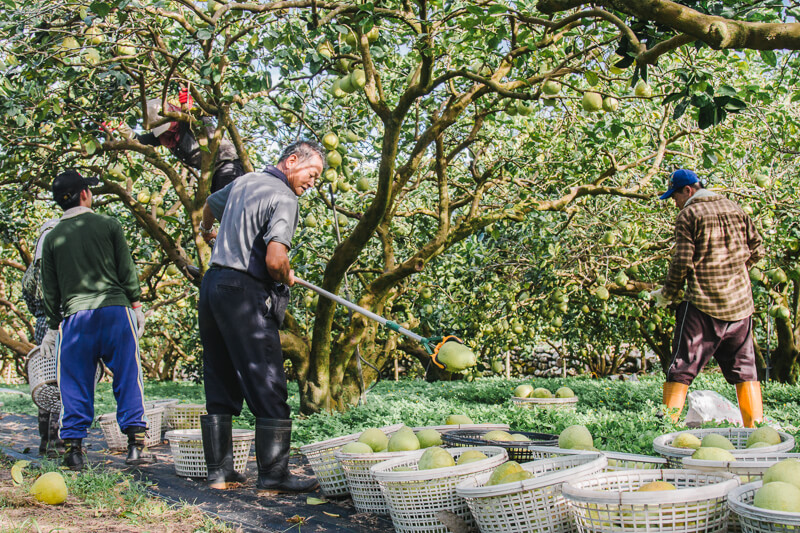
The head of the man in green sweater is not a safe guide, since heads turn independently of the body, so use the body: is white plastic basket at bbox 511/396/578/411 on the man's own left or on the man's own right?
on the man's own right

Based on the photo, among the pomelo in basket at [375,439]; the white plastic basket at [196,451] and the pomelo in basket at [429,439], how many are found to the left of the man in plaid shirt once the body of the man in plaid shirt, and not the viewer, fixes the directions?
3

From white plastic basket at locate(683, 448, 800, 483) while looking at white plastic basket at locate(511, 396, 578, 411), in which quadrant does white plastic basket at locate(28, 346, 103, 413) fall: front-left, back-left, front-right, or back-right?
front-left

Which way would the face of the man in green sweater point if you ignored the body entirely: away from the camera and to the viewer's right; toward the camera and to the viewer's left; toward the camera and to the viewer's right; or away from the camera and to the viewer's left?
away from the camera and to the viewer's right

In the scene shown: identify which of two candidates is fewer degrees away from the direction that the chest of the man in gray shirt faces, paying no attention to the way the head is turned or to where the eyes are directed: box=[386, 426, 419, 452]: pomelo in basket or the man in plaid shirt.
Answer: the man in plaid shirt

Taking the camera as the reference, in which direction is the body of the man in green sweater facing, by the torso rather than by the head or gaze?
away from the camera

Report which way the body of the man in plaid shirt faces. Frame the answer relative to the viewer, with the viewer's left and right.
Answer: facing away from the viewer and to the left of the viewer

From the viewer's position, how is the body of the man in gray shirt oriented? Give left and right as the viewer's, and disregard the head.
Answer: facing away from the viewer and to the right of the viewer

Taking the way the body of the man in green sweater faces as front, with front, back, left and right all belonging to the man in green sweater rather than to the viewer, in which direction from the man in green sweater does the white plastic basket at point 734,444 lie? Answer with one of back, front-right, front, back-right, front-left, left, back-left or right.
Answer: back-right

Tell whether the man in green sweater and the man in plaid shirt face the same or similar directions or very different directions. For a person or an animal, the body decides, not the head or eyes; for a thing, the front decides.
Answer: same or similar directions

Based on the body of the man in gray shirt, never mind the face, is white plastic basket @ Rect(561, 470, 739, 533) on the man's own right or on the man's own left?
on the man's own right

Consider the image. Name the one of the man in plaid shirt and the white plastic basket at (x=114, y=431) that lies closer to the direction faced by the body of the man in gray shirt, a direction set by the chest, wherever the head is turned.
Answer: the man in plaid shirt

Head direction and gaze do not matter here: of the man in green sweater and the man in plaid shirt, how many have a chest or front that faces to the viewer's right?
0
